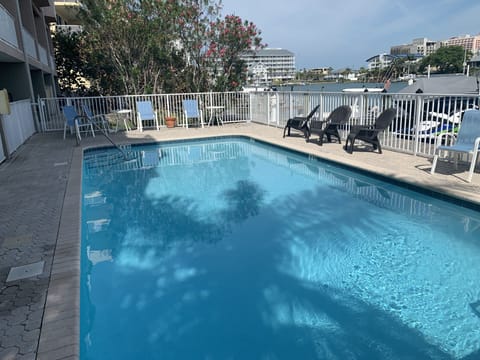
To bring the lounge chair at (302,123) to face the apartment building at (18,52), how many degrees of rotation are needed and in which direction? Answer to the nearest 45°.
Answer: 0° — it already faces it

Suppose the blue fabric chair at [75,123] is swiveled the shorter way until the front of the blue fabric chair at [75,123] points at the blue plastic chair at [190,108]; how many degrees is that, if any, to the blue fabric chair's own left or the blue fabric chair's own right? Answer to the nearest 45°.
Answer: approximately 45° to the blue fabric chair's own left

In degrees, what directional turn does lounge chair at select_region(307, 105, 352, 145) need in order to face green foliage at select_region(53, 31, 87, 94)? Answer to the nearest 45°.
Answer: approximately 90° to its right

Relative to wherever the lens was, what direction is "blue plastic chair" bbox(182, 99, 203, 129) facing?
facing the viewer and to the right of the viewer

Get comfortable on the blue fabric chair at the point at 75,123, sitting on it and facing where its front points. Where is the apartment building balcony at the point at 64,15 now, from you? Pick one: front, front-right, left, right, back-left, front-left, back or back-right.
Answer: back-left

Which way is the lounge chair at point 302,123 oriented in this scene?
to the viewer's left

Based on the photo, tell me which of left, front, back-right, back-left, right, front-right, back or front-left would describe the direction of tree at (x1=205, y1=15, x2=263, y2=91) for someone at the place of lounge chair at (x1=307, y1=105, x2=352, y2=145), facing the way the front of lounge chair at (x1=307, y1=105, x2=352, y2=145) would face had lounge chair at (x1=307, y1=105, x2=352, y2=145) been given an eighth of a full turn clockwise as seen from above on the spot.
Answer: front-right

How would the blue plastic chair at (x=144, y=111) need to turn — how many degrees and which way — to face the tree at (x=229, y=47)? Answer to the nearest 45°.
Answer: approximately 90° to its left

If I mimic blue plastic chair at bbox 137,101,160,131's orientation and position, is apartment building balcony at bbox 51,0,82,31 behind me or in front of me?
behind

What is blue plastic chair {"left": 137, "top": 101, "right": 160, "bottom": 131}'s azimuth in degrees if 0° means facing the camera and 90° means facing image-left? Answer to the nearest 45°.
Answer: approximately 315°

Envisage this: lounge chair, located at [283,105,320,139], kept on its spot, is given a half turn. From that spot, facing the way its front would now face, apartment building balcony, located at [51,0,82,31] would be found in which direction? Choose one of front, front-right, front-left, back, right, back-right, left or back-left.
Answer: back-left

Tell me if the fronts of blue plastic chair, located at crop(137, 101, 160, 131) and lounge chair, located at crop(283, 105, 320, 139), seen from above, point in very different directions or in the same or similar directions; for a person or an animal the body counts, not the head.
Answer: very different directions

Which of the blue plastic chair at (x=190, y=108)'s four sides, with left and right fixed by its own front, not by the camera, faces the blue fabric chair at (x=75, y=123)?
right

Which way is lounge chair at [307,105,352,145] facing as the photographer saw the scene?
facing the viewer and to the left of the viewer

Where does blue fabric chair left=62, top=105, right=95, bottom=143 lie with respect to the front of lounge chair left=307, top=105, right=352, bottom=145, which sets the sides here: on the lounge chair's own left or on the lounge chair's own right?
on the lounge chair's own right

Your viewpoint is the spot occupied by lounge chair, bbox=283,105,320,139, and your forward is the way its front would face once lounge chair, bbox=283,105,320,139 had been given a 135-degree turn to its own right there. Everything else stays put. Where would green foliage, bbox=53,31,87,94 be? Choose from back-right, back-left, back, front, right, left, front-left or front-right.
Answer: left
